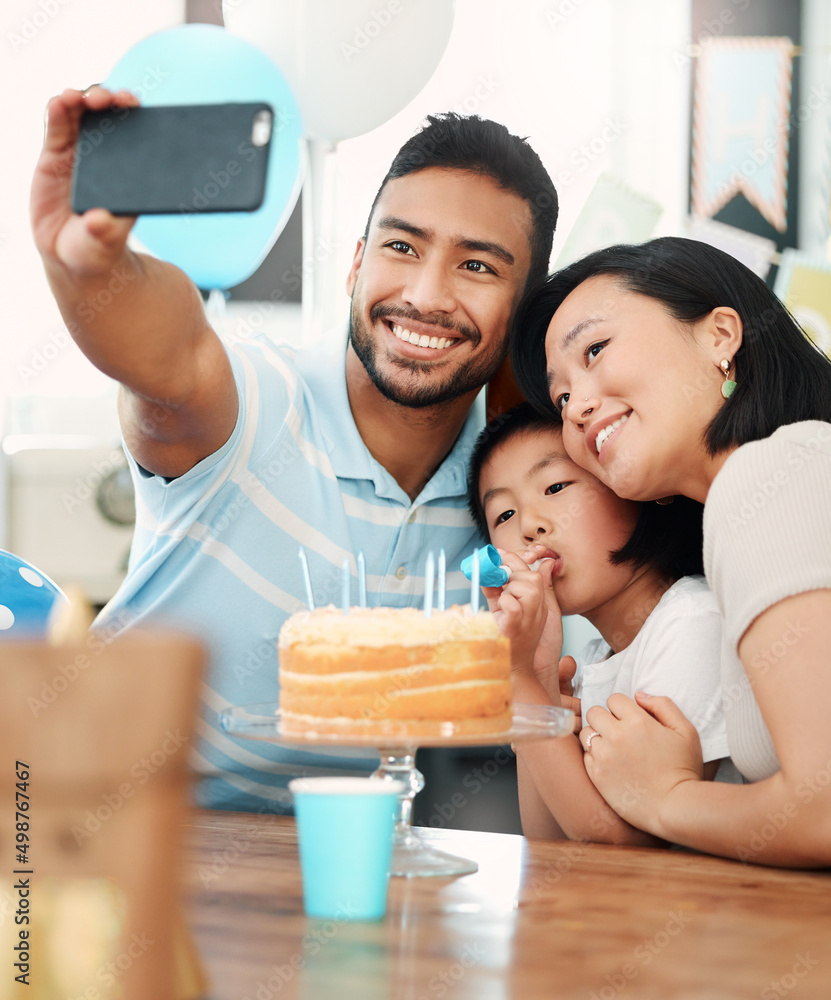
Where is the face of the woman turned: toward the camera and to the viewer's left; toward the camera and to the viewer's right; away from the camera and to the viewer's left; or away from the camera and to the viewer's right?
toward the camera and to the viewer's left

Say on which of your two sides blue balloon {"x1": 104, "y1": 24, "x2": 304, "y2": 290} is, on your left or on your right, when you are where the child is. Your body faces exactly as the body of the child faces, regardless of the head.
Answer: on your right

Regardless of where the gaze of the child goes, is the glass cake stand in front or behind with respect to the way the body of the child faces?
in front

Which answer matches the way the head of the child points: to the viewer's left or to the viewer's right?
to the viewer's left

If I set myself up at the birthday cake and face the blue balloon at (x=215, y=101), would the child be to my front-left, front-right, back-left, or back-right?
front-right

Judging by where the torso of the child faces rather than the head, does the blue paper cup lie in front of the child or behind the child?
in front

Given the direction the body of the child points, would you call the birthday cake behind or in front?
in front

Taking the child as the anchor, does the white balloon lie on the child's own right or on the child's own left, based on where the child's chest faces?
on the child's own right
